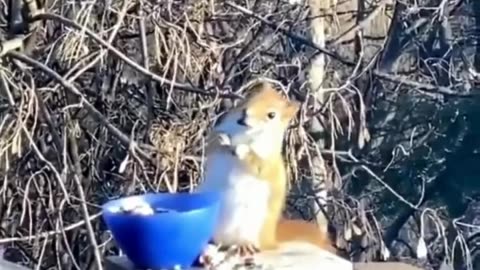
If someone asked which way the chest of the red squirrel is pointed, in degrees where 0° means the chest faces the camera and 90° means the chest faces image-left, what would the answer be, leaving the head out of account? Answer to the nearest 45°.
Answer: approximately 45°
